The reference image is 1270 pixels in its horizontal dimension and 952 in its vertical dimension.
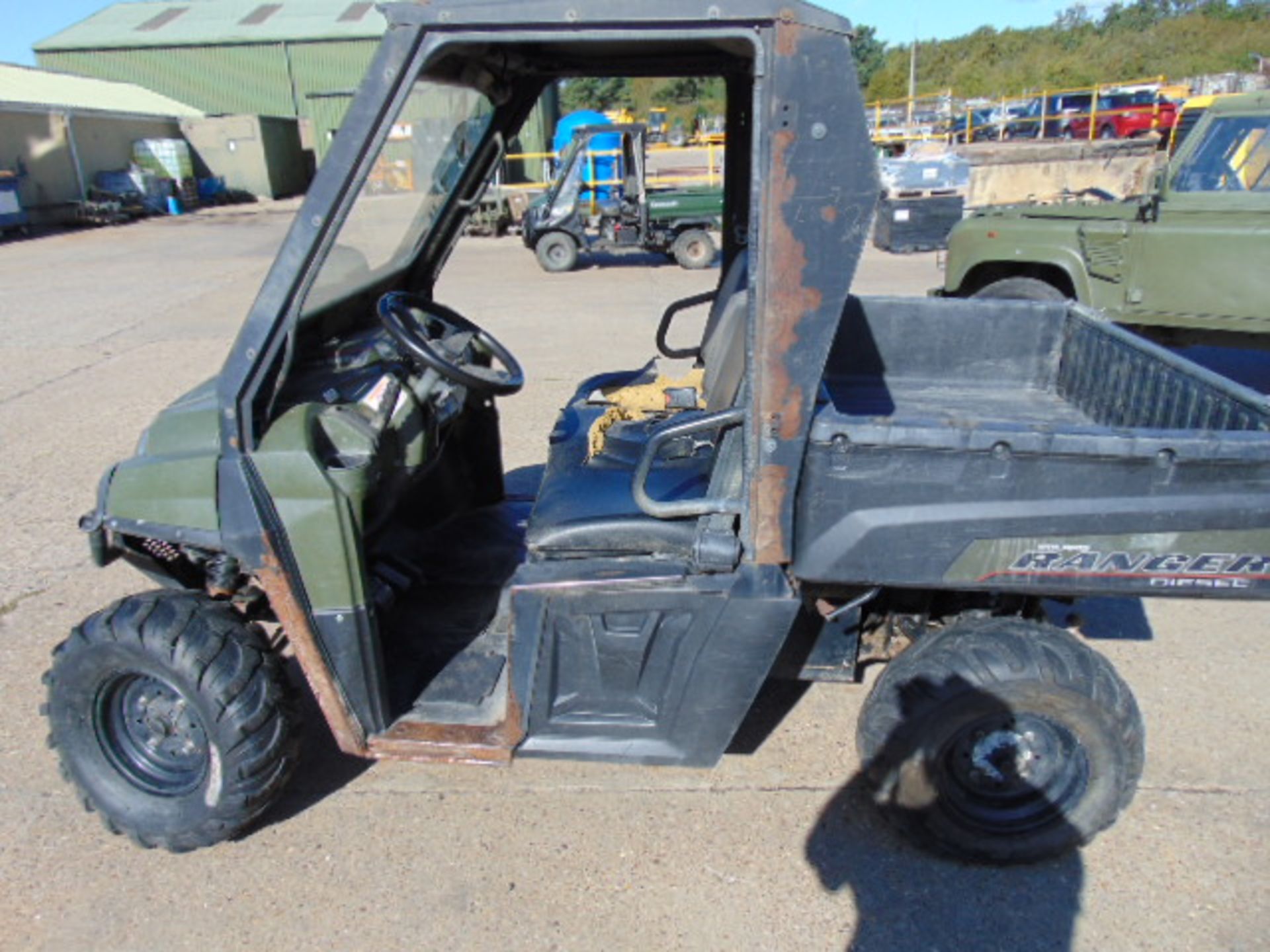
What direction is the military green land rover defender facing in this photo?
to the viewer's left

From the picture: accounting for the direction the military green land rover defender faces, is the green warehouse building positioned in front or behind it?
in front

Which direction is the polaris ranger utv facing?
to the viewer's left

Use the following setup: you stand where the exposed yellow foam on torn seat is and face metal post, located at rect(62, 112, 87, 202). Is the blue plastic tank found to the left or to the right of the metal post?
right

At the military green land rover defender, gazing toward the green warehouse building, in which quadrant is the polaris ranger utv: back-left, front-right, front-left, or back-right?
back-left

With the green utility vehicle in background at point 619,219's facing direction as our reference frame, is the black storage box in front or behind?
behind

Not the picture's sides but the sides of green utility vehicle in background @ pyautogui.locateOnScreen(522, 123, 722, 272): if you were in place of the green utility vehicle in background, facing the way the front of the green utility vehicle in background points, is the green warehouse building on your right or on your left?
on your right

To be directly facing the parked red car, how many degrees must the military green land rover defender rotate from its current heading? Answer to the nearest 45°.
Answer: approximately 90° to its right

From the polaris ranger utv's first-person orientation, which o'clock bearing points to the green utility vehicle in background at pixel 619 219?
The green utility vehicle in background is roughly at 3 o'clock from the polaris ranger utv.

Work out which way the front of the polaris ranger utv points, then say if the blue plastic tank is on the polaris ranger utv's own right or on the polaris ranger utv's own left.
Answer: on the polaris ranger utv's own right

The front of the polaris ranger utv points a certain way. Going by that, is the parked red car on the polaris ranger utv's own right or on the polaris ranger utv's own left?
on the polaris ranger utv's own right

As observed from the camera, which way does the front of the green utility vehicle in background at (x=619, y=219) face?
facing to the left of the viewer

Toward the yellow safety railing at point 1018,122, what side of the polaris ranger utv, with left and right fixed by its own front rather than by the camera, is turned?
right

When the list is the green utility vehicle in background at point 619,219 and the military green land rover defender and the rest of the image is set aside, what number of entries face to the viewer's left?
2
